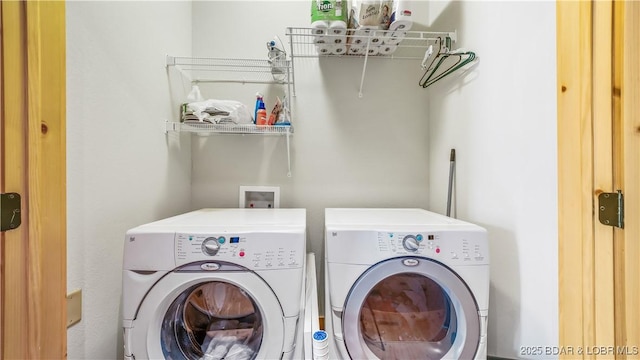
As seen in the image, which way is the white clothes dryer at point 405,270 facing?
toward the camera

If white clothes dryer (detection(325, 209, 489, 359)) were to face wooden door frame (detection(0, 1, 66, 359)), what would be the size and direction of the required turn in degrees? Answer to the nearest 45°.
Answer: approximately 45° to its right

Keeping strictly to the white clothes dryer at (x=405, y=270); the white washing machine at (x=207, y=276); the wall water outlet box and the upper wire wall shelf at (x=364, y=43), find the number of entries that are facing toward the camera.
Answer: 4

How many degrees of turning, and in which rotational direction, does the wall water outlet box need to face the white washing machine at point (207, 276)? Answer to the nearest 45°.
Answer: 0° — it already faces it

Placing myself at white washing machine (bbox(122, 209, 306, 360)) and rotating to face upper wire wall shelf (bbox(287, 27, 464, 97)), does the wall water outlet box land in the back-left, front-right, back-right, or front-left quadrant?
front-left

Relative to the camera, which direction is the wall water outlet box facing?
toward the camera

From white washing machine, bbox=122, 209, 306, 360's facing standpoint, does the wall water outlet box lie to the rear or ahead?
to the rear

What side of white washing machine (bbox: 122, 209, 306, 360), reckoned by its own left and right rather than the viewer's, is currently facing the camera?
front

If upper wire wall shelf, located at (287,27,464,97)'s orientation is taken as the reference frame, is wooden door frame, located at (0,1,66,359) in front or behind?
in front

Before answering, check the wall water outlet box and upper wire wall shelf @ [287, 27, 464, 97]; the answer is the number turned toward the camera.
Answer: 2
